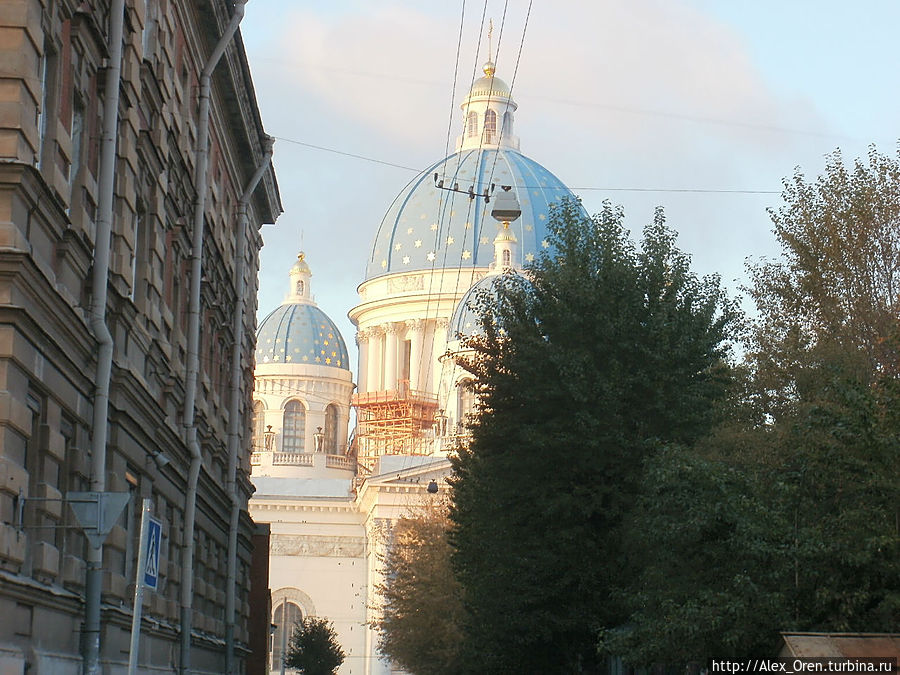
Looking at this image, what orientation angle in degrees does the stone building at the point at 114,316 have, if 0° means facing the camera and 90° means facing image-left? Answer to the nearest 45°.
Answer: approximately 270°

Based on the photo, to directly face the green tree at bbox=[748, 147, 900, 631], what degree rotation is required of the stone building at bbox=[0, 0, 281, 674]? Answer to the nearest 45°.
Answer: approximately 45° to its left

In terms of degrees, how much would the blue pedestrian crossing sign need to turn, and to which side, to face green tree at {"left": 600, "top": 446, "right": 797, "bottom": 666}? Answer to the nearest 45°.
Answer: approximately 90° to its left

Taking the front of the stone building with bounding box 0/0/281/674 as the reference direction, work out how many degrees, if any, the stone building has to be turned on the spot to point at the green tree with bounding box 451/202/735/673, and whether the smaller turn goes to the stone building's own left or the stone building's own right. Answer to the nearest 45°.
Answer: approximately 45° to the stone building's own left

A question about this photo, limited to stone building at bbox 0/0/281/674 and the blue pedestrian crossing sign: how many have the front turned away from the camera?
0

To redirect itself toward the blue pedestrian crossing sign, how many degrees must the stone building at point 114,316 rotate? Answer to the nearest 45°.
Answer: approximately 90° to its right

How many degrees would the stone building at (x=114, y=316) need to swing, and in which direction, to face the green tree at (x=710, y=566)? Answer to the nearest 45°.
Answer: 0° — it already faces it

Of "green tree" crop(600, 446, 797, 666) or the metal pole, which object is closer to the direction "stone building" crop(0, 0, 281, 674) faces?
the green tree

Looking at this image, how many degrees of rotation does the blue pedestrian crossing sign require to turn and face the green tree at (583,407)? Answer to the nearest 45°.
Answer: approximately 90° to its left

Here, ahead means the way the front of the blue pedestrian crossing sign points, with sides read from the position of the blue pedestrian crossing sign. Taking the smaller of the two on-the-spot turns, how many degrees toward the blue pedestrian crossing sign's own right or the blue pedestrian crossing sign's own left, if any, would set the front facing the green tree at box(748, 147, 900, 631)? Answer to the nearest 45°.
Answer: approximately 90° to the blue pedestrian crossing sign's own left

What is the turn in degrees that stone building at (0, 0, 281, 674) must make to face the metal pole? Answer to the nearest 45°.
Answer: approximately 90° to its right

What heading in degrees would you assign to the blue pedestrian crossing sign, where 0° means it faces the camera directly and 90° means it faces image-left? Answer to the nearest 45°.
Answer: approximately 315°

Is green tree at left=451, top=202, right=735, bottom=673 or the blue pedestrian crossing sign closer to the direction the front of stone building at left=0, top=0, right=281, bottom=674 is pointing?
the green tree
